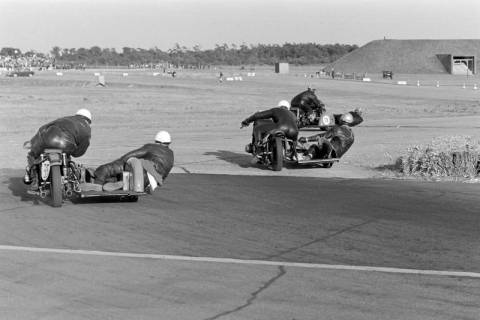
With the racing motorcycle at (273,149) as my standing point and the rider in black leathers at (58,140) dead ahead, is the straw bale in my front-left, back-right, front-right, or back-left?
back-left

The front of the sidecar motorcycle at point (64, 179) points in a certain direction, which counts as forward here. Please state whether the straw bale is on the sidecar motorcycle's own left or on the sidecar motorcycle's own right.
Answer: on the sidecar motorcycle's own right

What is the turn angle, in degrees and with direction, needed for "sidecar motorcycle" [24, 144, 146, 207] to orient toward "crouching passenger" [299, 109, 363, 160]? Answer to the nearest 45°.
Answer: approximately 45° to its right

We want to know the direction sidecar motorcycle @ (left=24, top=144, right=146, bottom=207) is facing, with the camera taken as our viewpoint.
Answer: facing away from the viewer

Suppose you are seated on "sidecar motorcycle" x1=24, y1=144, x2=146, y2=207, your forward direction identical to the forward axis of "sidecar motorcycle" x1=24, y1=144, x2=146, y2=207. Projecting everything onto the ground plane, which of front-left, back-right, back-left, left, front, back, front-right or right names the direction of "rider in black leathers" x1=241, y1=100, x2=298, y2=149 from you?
front-right

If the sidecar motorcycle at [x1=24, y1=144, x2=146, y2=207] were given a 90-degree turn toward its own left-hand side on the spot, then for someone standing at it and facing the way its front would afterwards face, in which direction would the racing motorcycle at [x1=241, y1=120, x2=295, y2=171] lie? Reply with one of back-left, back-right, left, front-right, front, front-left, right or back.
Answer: back-right
